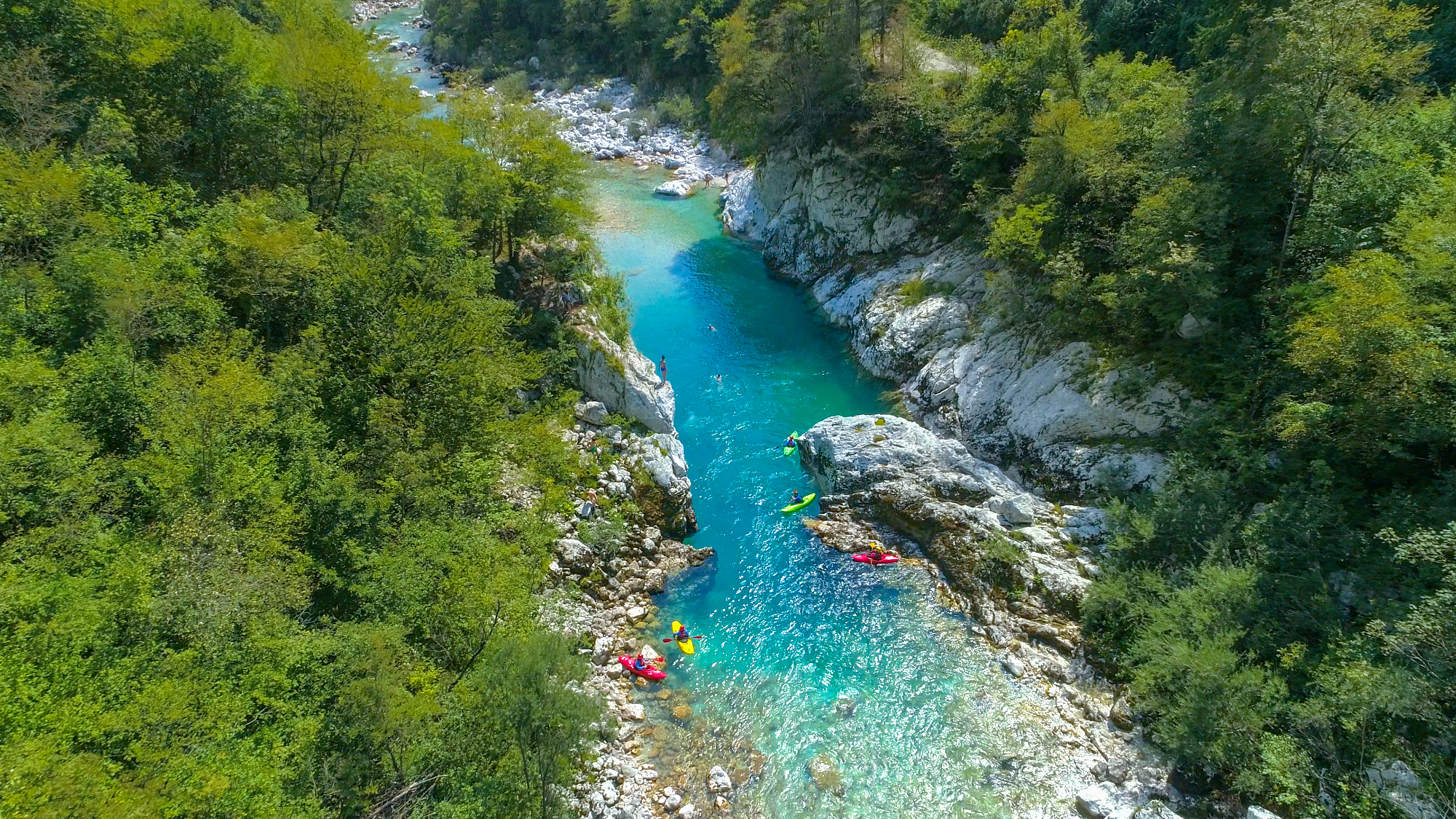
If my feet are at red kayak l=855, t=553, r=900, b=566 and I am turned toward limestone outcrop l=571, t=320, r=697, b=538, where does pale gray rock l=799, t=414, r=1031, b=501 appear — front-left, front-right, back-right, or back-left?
front-right
